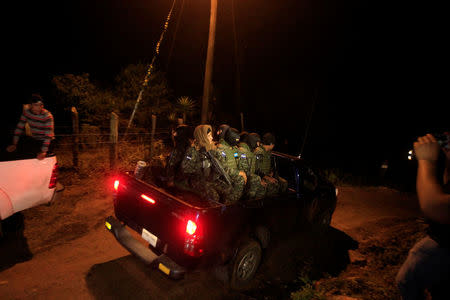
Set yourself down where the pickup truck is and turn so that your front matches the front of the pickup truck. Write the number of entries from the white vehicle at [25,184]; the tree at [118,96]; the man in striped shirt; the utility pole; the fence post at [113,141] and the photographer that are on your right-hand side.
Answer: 1

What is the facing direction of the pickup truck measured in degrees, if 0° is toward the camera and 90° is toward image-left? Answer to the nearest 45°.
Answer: approximately 225°

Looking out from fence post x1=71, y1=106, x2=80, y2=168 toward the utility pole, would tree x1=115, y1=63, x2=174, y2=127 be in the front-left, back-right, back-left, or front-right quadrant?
front-left

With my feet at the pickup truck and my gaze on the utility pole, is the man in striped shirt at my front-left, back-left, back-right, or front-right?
front-left

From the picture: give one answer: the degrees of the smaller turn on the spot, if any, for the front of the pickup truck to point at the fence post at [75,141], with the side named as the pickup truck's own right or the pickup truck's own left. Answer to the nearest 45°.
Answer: approximately 90° to the pickup truck's own left

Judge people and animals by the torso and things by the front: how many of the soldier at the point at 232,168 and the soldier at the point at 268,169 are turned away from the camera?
0
